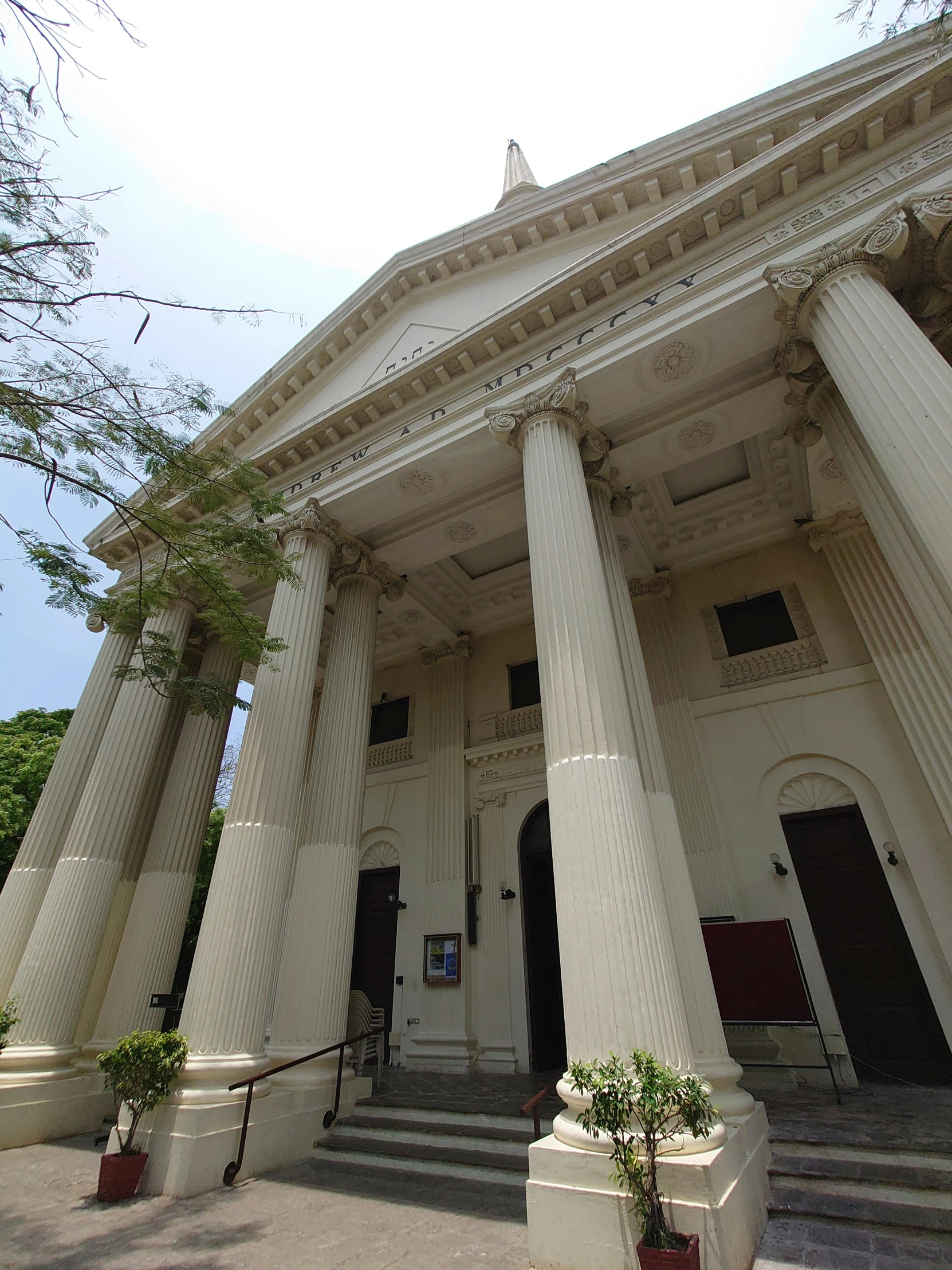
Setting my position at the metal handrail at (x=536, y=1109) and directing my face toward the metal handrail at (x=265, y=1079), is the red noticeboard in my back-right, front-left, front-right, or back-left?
back-right

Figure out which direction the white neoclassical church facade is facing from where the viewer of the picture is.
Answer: facing the viewer and to the left of the viewer

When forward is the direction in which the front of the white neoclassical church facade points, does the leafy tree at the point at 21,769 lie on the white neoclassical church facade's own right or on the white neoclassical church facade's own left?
on the white neoclassical church facade's own right
